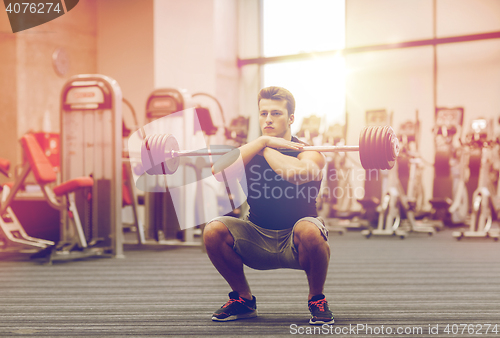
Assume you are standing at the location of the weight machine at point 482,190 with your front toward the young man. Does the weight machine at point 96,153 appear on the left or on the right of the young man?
right

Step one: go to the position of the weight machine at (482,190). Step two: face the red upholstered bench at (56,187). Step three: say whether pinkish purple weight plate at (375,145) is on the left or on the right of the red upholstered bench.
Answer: left

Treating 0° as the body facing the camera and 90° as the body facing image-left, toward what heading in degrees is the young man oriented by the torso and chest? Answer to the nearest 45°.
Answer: approximately 45°

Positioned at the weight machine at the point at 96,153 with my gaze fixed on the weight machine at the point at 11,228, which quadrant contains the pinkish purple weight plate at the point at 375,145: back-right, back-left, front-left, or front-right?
back-left

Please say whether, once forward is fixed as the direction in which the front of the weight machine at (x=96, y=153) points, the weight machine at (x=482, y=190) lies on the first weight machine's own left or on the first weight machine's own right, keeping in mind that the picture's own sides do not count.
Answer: on the first weight machine's own left

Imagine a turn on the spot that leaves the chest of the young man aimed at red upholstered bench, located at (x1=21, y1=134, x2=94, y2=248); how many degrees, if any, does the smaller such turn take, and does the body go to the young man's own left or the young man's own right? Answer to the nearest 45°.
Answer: approximately 90° to the young man's own right

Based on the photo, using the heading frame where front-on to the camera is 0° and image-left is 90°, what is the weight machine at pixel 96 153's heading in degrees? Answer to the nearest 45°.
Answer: approximately 0°
